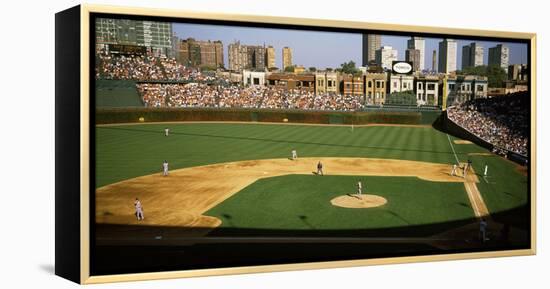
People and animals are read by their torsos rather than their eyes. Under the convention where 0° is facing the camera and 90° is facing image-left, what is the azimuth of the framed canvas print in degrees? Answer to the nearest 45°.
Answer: approximately 315°
